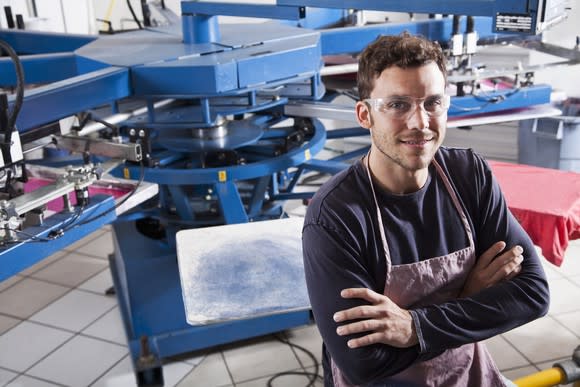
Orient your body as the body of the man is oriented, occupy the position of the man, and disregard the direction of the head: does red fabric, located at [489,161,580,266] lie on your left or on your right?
on your left

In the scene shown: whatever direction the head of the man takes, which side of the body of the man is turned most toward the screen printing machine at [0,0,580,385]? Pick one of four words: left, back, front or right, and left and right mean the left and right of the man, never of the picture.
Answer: back

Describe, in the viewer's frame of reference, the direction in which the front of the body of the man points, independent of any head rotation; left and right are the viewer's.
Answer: facing the viewer and to the right of the viewer
